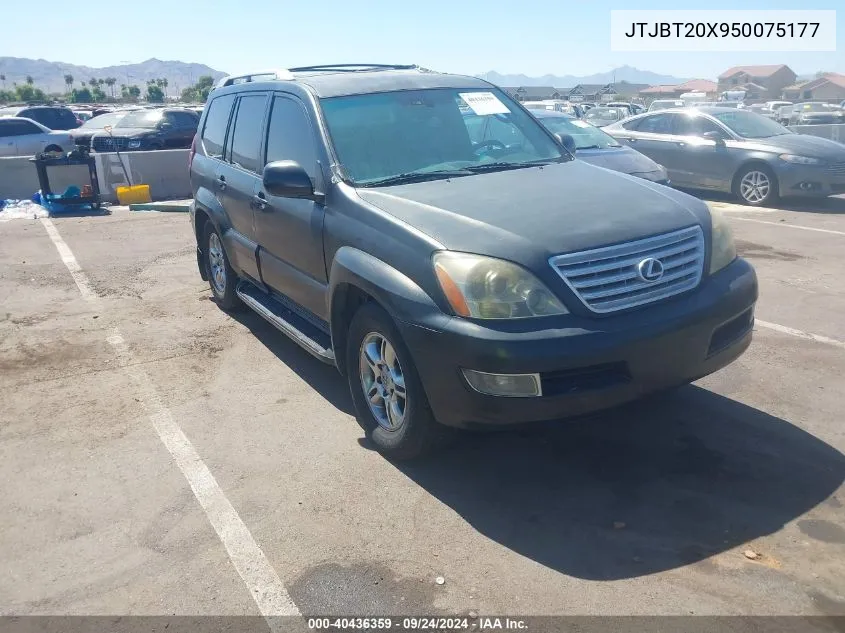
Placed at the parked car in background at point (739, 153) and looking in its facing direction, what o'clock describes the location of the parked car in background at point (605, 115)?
the parked car in background at point (605, 115) is roughly at 7 o'clock from the parked car in background at point (739, 153).

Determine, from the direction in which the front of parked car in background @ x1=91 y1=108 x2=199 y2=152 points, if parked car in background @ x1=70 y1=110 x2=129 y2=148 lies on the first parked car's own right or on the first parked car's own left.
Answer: on the first parked car's own right

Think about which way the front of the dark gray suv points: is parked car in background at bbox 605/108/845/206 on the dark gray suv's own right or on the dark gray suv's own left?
on the dark gray suv's own left

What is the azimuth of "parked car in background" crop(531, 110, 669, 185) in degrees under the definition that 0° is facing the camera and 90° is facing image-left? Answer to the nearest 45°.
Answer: approximately 315°

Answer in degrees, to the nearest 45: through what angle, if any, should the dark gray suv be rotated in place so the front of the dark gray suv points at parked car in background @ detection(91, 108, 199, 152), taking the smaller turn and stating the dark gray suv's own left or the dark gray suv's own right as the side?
approximately 180°

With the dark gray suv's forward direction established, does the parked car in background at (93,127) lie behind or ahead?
behind

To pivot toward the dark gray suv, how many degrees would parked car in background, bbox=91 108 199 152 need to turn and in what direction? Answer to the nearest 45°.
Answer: approximately 45° to its left

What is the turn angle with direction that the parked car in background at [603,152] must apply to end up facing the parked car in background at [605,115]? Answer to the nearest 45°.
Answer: approximately 135° to its left

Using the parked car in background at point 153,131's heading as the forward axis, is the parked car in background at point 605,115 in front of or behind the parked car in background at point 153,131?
behind

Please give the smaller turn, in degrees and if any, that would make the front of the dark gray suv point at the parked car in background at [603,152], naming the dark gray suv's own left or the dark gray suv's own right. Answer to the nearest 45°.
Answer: approximately 135° to the dark gray suv's own left

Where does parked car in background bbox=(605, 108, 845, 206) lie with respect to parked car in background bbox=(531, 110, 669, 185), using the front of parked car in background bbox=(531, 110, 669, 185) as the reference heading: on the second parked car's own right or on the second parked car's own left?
on the second parked car's own left

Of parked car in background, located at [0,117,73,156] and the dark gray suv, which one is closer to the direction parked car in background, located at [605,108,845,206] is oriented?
the dark gray suv

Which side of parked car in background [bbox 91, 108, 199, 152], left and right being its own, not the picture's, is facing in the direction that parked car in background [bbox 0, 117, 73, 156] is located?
right
